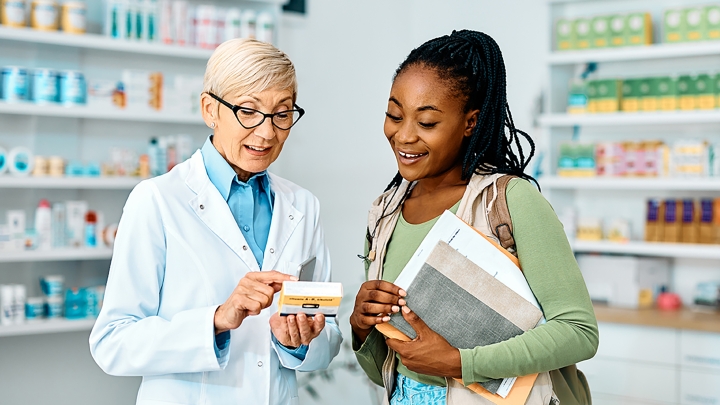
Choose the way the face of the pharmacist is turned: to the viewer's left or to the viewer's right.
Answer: to the viewer's right

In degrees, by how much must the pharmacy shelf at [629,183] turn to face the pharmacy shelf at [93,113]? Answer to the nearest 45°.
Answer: approximately 45° to its right

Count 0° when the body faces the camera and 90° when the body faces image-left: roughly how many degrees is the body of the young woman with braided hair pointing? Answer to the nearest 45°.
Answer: approximately 45°

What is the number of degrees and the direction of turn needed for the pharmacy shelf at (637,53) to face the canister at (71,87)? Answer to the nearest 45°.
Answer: approximately 45° to its right

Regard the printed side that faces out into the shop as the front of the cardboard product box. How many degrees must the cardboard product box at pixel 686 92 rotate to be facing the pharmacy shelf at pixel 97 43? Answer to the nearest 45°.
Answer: approximately 45° to its right
